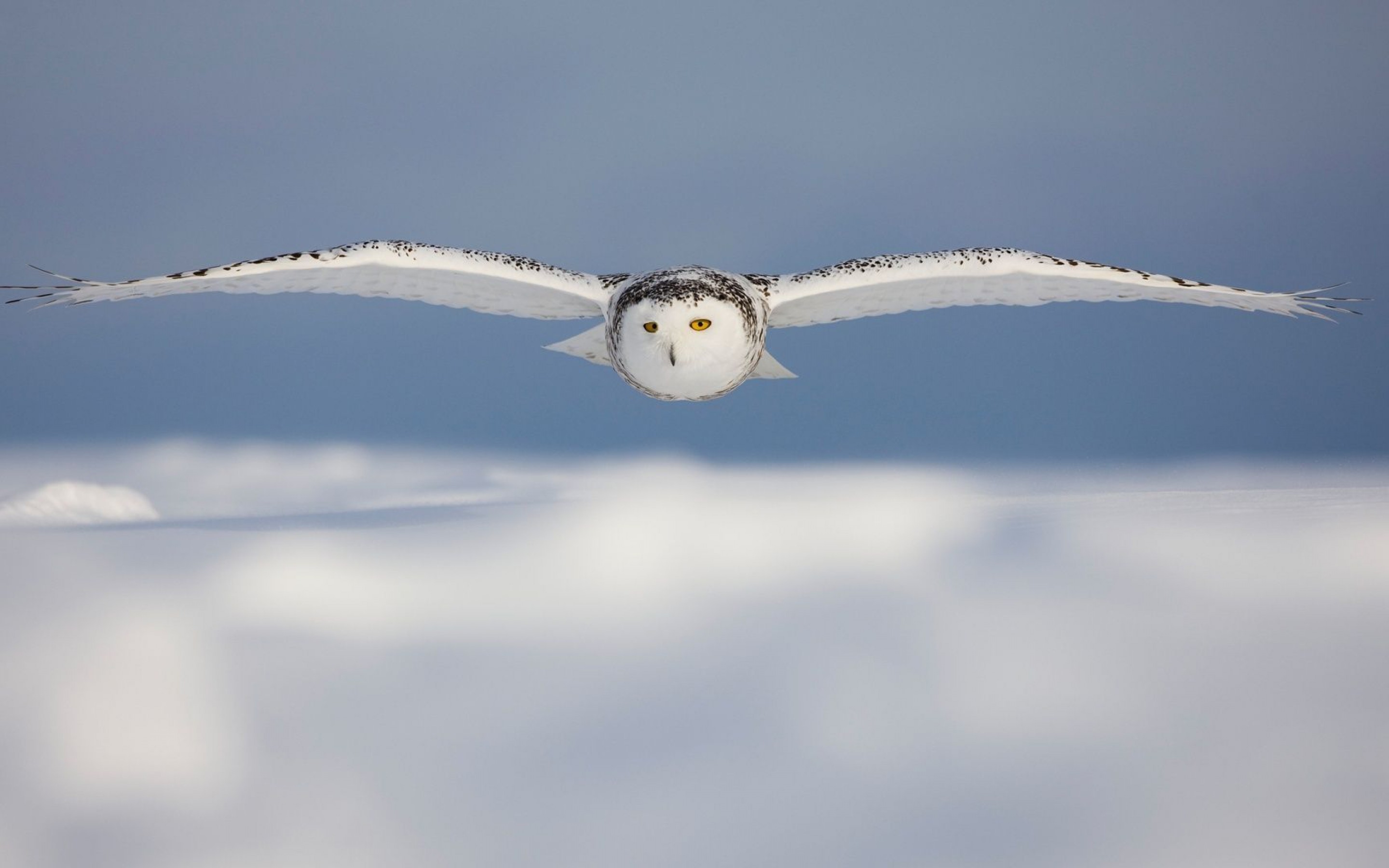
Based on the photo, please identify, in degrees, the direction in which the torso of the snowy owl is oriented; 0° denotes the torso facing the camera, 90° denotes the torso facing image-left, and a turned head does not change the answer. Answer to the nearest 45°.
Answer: approximately 0°
